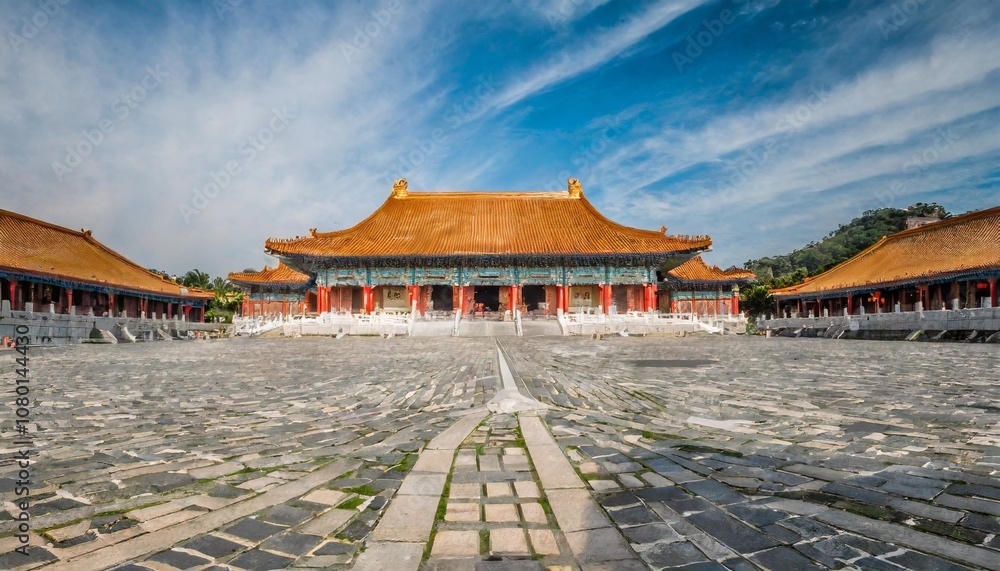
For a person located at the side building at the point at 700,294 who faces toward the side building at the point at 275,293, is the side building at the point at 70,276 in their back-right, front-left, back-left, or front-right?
front-left

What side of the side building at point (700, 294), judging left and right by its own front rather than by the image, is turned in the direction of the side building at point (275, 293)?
right

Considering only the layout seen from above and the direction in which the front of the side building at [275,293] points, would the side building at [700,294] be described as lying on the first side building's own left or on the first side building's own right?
on the first side building's own left

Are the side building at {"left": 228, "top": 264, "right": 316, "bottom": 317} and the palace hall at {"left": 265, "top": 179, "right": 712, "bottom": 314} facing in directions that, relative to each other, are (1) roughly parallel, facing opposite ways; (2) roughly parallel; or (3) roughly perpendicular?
roughly parallel

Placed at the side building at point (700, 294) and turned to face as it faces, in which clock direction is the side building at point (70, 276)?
the side building at point (70, 276) is roughly at 2 o'clock from the side building at point (700, 294).

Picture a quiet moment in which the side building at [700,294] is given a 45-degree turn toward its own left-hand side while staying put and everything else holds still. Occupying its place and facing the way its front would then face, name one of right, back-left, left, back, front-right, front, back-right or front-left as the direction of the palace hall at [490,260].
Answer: right

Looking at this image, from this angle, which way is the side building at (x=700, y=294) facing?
toward the camera

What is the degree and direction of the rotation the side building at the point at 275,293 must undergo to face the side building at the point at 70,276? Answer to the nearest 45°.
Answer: approximately 45° to its right

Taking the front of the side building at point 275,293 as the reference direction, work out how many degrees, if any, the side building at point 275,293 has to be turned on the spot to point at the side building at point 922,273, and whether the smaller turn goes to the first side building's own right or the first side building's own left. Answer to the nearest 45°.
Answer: approximately 45° to the first side building's own left

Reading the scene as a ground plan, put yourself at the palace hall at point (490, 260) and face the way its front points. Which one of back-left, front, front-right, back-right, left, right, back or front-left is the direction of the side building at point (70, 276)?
right

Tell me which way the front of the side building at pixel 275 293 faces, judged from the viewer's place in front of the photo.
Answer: facing the viewer
